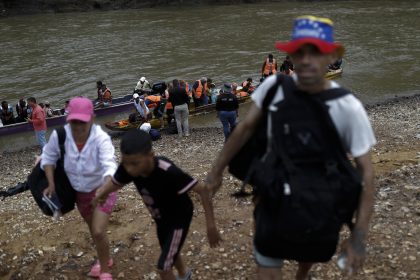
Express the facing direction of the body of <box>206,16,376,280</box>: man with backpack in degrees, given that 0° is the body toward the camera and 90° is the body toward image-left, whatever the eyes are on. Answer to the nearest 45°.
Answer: approximately 0°

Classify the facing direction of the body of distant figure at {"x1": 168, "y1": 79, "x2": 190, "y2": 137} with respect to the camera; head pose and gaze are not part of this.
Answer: away from the camera

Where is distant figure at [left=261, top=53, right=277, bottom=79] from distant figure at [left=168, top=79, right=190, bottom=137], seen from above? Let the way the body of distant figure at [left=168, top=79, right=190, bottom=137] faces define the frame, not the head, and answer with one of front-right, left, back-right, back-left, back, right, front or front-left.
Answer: front-right

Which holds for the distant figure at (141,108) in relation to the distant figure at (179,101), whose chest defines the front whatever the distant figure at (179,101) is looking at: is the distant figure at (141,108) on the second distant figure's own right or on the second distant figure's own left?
on the second distant figure's own left

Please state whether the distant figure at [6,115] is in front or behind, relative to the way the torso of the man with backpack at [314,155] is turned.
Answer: behind
